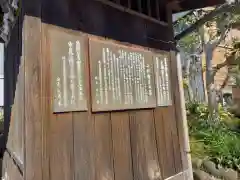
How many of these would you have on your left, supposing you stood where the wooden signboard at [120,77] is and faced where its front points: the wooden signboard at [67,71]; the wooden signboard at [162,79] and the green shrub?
2

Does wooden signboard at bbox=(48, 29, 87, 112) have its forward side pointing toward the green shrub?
no

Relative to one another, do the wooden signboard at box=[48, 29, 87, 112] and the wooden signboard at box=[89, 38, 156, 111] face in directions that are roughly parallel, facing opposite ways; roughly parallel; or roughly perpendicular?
roughly parallel

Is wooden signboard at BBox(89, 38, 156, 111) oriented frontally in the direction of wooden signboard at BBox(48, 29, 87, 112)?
no

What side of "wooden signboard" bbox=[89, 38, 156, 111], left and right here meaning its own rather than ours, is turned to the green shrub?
left

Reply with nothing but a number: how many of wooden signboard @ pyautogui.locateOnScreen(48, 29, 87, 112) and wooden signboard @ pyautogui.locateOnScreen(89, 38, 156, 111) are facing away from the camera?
0

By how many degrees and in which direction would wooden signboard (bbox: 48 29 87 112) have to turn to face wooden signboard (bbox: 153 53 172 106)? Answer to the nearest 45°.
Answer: approximately 90° to its left

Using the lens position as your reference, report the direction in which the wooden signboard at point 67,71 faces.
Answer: facing the viewer and to the right of the viewer

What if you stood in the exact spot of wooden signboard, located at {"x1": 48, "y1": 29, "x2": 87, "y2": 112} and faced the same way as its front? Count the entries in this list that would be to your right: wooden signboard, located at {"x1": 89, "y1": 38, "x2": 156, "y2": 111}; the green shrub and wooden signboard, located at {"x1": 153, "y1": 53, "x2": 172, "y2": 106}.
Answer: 0

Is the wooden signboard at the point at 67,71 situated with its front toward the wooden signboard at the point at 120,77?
no
